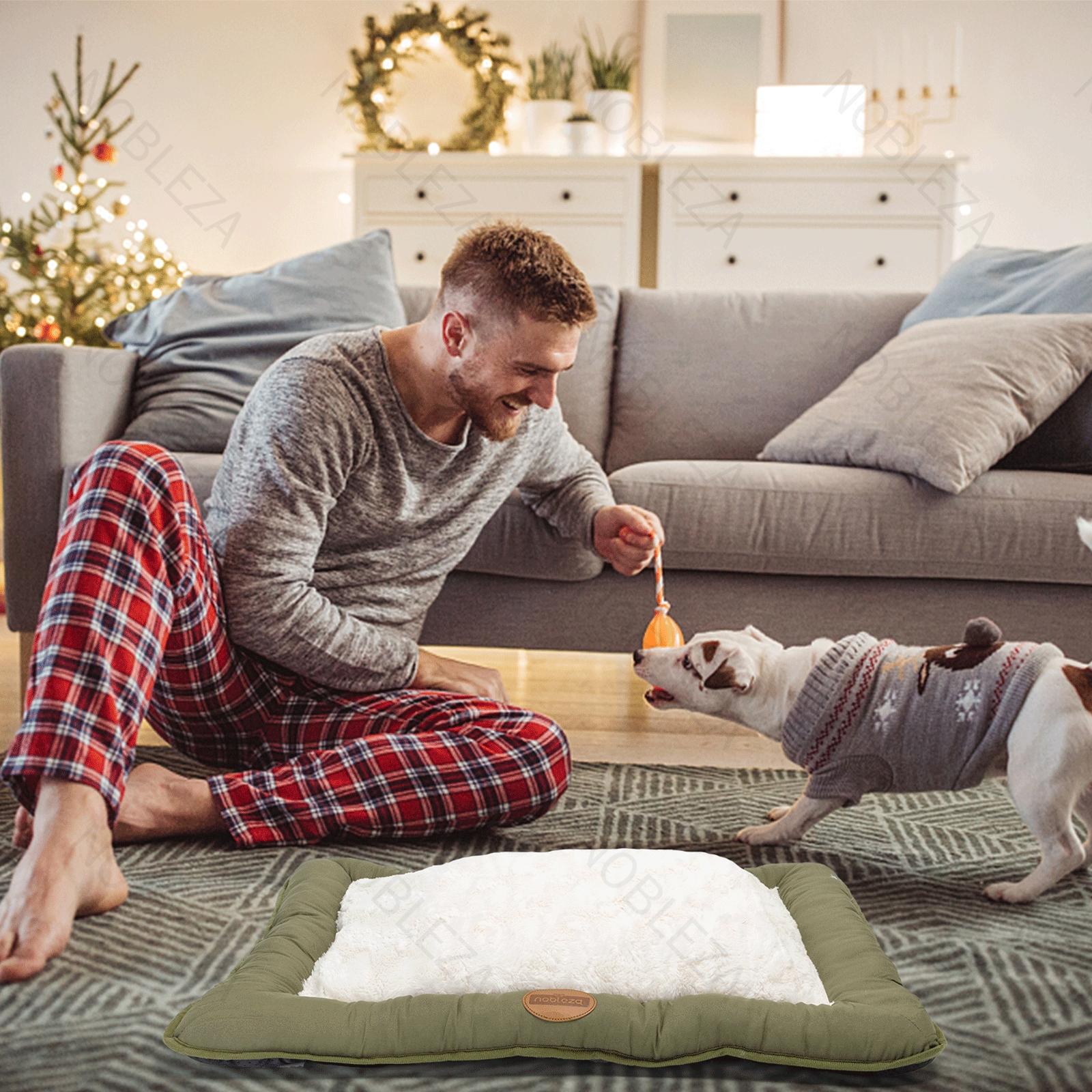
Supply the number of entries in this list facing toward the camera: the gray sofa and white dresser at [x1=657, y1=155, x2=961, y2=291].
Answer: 2
